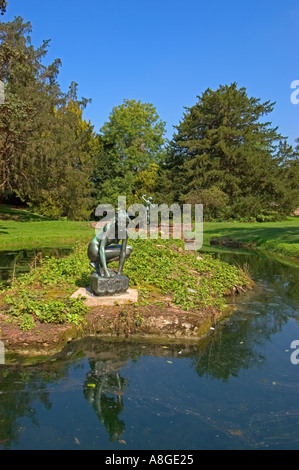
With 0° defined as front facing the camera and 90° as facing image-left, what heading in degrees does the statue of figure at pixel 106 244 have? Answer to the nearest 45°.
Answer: approximately 315°

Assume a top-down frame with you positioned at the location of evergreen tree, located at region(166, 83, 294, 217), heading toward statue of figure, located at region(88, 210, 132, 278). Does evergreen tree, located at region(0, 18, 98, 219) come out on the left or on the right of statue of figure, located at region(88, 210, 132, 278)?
right

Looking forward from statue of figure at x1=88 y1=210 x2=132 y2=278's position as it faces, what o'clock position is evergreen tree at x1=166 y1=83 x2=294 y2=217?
The evergreen tree is roughly at 8 o'clock from the statue of figure.
